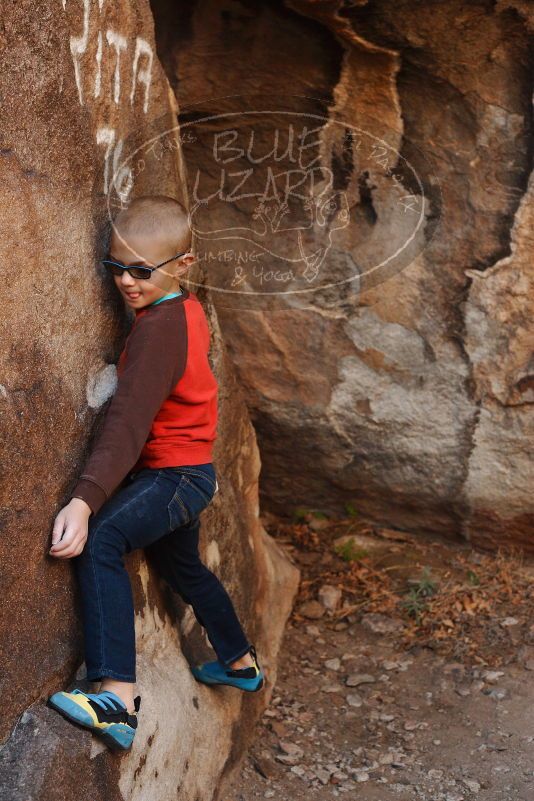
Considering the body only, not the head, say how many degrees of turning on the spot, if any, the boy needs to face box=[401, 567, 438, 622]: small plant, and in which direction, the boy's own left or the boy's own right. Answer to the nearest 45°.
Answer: approximately 135° to the boy's own right

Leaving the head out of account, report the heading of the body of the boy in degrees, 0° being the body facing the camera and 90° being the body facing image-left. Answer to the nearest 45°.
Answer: approximately 90°

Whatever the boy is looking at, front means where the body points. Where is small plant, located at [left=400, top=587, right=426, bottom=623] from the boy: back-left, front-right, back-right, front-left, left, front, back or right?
back-right

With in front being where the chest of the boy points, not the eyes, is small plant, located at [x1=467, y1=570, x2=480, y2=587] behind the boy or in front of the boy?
behind
